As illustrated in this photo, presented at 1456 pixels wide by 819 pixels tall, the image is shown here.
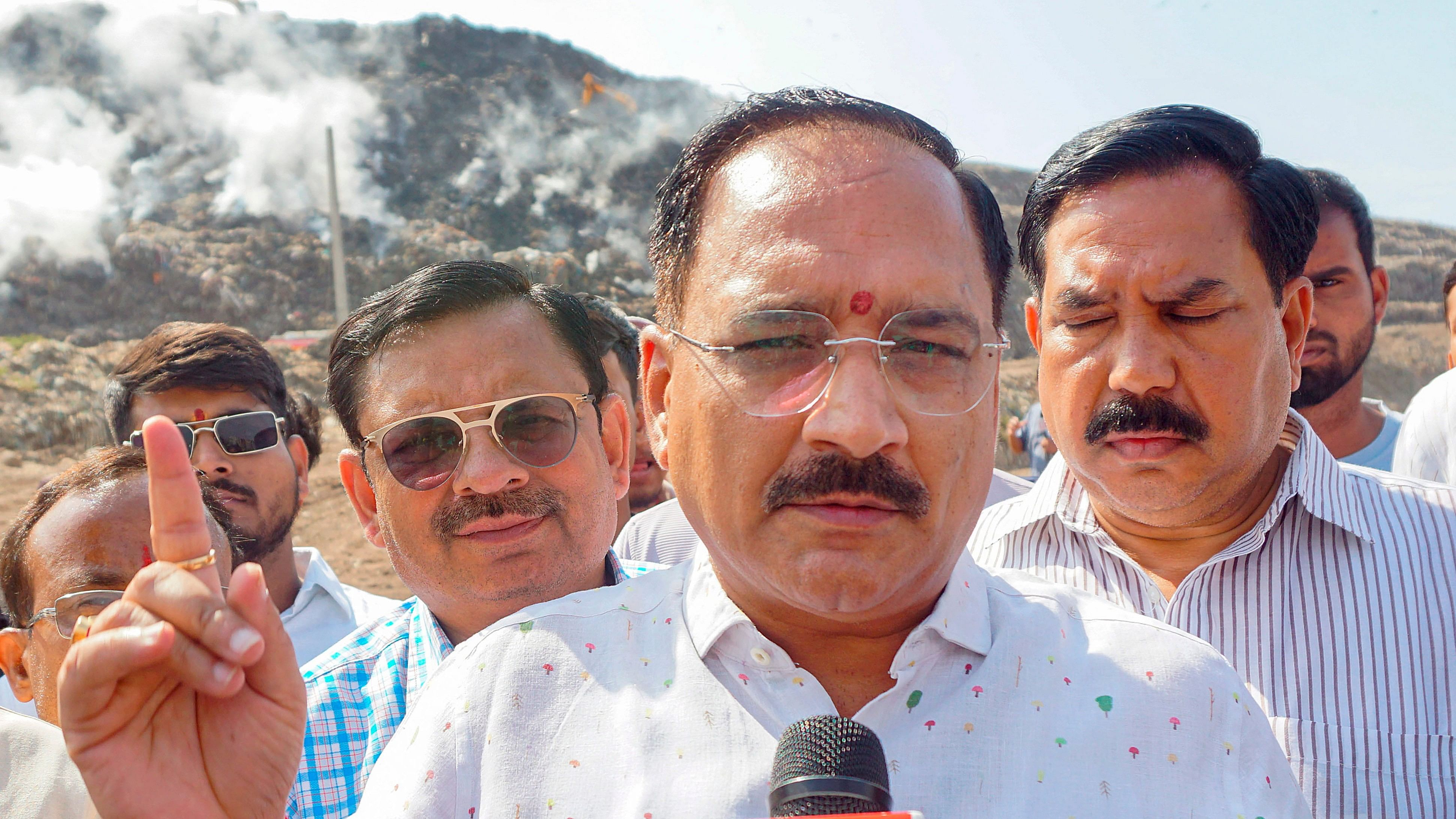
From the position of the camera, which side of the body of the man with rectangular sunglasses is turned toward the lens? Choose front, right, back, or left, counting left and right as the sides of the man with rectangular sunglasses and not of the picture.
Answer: front

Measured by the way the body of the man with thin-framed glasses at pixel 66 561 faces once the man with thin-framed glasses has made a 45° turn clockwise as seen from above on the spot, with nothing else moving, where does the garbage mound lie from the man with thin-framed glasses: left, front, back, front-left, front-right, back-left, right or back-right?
back

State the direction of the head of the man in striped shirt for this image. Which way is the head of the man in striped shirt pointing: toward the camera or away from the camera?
toward the camera

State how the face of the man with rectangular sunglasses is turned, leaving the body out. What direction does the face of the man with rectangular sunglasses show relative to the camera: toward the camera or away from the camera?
toward the camera

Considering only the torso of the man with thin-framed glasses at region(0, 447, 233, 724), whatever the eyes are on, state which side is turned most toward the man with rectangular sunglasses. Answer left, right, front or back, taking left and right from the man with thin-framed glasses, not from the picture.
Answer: left

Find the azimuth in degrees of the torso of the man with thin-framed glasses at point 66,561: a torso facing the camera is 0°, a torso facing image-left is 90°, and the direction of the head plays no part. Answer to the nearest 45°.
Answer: approximately 315°

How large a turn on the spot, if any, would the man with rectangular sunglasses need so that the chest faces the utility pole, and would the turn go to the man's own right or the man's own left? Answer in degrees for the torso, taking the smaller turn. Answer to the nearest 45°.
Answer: approximately 180°

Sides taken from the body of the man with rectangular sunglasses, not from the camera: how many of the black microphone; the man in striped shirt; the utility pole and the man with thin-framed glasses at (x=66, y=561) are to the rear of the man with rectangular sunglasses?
1

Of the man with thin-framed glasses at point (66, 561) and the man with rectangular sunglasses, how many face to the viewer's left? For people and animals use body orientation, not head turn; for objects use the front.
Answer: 0

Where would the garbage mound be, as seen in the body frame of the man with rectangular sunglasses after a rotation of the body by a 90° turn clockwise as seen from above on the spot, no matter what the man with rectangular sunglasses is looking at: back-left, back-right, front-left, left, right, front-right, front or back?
right
